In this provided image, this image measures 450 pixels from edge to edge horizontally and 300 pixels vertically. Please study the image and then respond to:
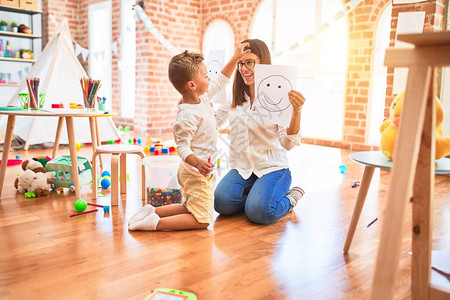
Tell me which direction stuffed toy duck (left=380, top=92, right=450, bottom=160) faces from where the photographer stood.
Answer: facing the viewer and to the left of the viewer

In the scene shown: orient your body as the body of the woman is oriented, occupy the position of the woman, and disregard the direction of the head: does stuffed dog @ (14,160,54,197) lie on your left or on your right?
on your right

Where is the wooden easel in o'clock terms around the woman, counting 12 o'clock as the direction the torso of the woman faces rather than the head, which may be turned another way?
The wooden easel is roughly at 10 o'clock from the woman.

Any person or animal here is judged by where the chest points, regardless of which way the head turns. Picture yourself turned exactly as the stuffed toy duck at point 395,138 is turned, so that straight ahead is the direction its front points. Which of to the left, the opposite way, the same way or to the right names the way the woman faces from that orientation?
the same way

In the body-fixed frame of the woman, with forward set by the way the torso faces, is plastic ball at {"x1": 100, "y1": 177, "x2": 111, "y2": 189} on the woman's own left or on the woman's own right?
on the woman's own right

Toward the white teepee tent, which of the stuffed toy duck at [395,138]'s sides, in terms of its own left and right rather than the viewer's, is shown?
right

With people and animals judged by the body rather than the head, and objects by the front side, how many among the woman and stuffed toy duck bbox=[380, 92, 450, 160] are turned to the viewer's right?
0

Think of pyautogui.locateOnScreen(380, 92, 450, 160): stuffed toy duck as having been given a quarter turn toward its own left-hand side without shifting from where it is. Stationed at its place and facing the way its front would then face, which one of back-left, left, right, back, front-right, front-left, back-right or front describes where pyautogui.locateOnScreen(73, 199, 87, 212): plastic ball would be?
back-right

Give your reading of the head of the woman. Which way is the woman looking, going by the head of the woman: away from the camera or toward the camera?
toward the camera

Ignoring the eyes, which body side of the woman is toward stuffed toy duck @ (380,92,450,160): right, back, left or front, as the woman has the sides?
left

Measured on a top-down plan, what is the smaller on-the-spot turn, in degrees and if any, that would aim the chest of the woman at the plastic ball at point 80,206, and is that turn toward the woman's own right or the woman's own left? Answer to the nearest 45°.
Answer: approximately 45° to the woman's own right
